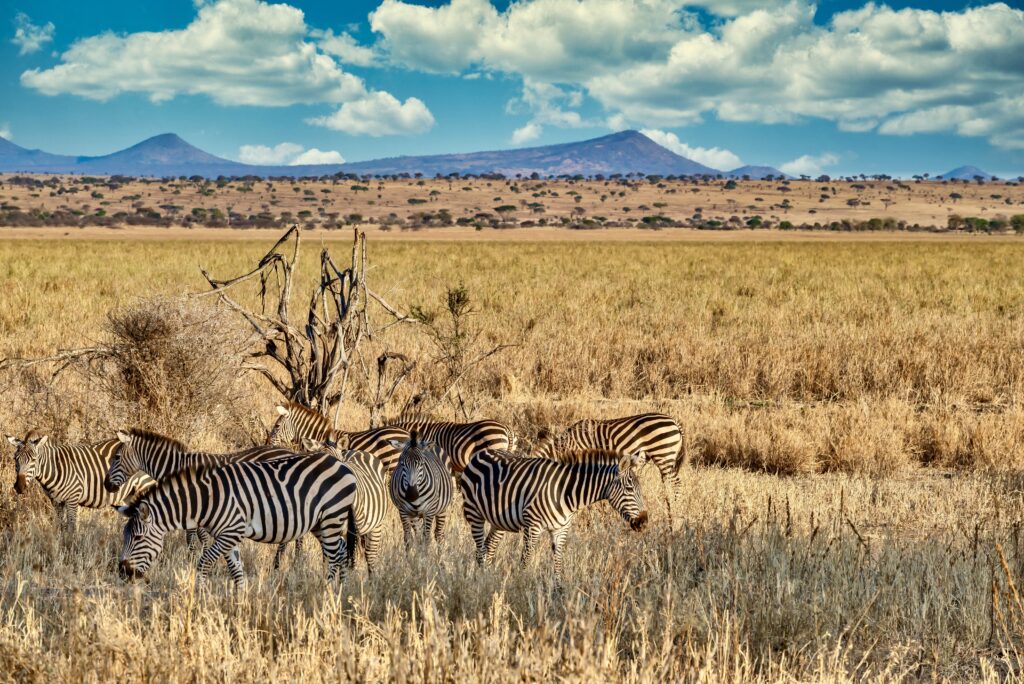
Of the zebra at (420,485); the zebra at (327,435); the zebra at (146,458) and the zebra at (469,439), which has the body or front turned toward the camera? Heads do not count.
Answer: the zebra at (420,485)

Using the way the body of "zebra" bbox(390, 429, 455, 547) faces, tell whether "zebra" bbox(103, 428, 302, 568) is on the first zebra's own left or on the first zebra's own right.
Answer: on the first zebra's own right

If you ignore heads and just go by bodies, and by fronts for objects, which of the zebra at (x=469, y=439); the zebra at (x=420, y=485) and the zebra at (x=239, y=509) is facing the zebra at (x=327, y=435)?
the zebra at (x=469, y=439)

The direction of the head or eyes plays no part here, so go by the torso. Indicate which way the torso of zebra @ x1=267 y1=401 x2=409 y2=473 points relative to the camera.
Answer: to the viewer's left

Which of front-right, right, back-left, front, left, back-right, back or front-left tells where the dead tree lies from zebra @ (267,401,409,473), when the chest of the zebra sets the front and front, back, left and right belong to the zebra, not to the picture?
right

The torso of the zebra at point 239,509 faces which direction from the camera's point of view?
to the viewer's left

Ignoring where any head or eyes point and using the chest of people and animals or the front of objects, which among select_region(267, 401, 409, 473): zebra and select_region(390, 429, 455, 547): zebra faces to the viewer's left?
select_region(267, 401, 409, 473): zebra

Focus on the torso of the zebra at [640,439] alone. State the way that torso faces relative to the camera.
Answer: to the viewer's left

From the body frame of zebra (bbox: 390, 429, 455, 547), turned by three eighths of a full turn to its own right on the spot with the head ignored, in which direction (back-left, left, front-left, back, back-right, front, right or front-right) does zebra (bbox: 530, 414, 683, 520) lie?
right

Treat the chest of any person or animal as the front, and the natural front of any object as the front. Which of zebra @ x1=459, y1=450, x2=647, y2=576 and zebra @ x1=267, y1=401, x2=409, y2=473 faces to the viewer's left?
zebra @ x1=267, y1=401, x2=409, y2=473

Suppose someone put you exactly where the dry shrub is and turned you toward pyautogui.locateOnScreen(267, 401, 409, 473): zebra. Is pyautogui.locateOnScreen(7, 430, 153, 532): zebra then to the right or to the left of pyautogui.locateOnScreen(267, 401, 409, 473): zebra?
right

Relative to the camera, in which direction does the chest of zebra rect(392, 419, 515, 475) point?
to the viewer's left

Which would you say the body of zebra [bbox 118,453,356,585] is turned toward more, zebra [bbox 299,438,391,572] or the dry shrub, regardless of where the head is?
the dry shrub

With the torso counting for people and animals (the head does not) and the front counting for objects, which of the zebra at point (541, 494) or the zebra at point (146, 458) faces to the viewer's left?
the zebra at point (146, 458)

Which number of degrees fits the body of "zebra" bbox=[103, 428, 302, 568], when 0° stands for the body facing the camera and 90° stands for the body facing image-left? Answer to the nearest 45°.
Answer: approximately 90°
